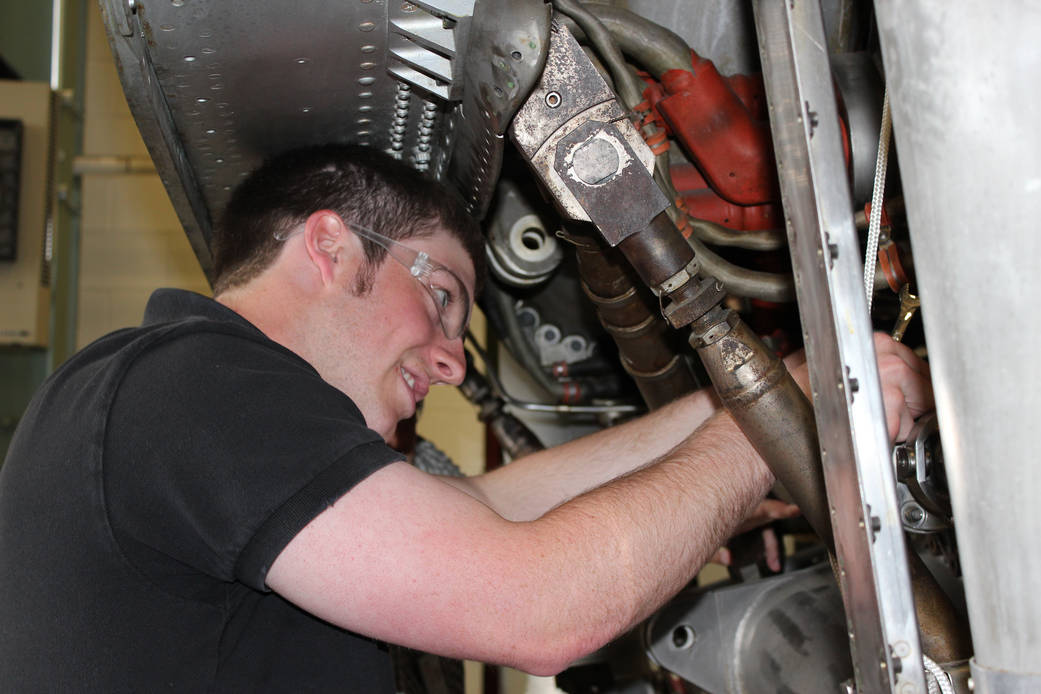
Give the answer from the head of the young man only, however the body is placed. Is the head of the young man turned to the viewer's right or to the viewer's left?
to the viewer's right

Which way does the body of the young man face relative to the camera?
to the viewer's right
